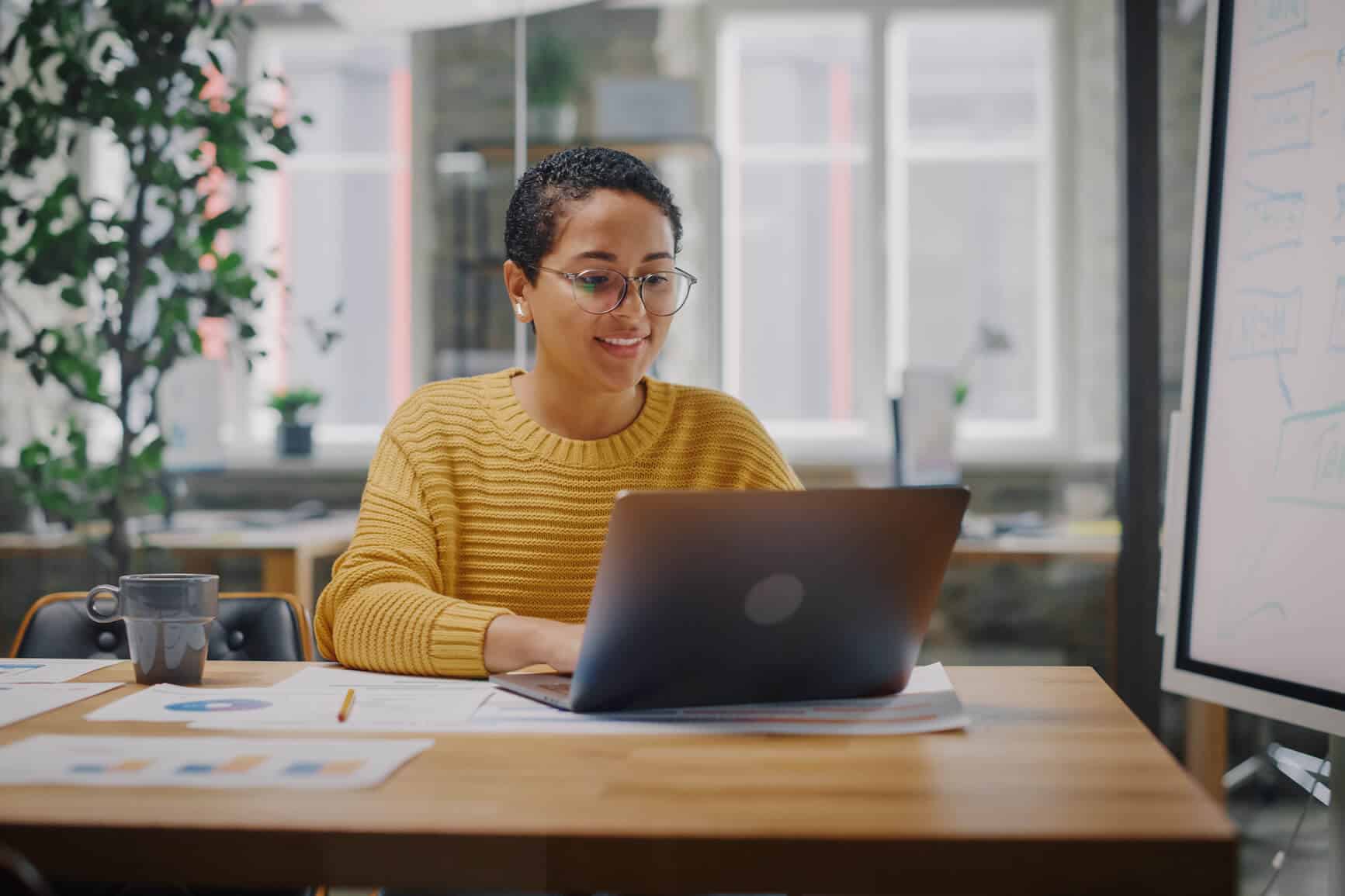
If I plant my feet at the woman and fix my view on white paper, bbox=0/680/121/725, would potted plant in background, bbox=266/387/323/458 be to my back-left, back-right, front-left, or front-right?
back-right

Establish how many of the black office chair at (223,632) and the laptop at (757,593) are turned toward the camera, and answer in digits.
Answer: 1

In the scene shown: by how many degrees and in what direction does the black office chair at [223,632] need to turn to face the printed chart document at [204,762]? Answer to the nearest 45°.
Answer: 0° — it already faces it

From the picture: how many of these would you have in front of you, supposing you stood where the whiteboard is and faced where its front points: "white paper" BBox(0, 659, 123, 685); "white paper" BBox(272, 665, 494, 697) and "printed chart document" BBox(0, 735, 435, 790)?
3

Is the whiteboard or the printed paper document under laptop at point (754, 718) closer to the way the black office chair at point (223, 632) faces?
the printed paper document under laptop

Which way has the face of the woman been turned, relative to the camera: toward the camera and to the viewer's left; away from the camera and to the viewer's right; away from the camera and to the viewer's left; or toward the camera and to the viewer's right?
toward the camera and to the viewer's right

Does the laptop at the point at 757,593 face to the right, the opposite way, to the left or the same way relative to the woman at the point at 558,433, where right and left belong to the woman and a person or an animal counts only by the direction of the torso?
the opposite way

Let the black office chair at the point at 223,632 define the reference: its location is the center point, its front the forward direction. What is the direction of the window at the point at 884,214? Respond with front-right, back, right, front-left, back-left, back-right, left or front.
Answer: back-left

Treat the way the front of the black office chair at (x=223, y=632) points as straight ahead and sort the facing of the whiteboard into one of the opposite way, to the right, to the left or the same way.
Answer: to the right

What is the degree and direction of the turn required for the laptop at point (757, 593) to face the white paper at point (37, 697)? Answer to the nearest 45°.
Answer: approximately 45° to its left

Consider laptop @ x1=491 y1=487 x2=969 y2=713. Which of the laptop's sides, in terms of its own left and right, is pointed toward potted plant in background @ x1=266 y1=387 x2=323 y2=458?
front

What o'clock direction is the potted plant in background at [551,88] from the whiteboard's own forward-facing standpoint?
The potted plant in background is roughly at 3 o'clock from the whiteboard.

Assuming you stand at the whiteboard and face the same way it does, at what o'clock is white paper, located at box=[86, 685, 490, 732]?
The white paper is roughly at 12 o'clock from the whiteboard.
